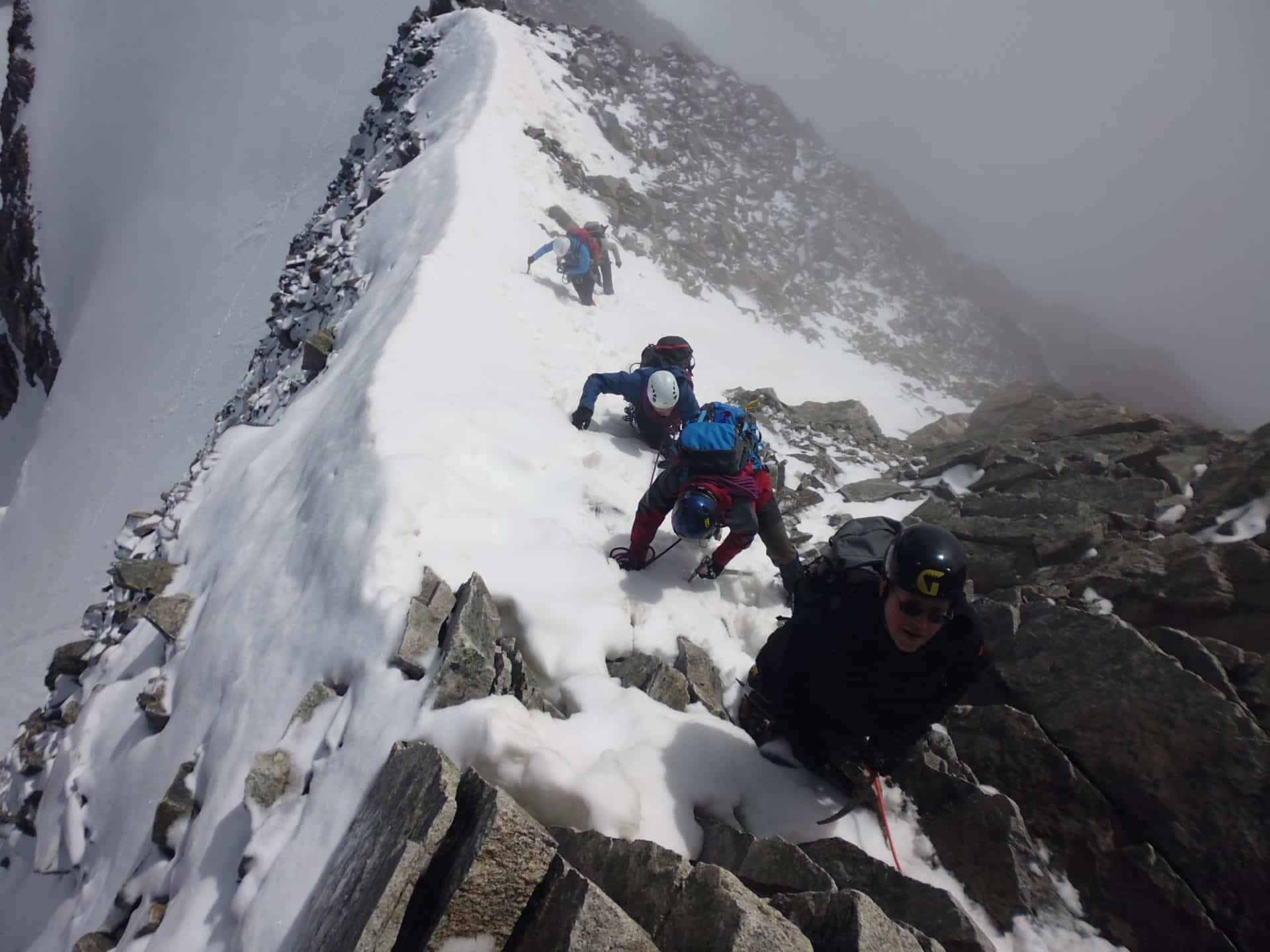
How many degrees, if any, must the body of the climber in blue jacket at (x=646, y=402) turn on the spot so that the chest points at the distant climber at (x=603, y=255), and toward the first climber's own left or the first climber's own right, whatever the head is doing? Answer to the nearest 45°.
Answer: approximately 180°

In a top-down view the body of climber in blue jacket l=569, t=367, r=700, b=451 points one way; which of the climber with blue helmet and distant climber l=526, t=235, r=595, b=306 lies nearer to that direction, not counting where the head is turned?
the climber with blue helmet

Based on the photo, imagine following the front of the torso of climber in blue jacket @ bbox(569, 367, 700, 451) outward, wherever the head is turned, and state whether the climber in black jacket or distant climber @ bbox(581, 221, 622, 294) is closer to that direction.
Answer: the climber in black jacket

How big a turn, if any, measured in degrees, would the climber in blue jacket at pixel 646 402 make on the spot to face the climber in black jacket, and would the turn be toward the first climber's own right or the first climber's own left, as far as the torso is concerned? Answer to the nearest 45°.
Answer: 0° — they already face them

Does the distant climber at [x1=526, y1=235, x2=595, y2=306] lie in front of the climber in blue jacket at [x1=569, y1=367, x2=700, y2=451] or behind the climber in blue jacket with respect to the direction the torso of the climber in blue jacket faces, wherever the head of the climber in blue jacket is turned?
behind

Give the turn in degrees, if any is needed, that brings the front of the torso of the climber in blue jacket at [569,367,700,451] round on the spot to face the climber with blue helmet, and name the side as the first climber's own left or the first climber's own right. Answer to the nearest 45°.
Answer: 0° — they already face them

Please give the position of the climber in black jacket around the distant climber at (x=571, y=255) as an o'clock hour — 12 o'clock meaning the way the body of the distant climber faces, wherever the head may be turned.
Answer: The climber in black jacket is roughly at 10 o'clock from the distant climber.

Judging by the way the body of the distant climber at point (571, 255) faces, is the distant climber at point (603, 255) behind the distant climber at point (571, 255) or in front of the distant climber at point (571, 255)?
behind
